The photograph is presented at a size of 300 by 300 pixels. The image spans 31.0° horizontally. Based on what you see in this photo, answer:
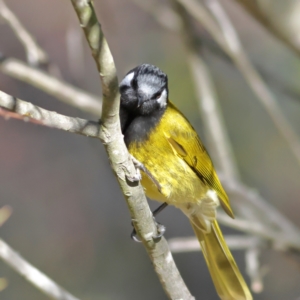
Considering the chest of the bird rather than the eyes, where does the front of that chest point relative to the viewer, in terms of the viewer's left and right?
facing the viewer and to the left of the viewer

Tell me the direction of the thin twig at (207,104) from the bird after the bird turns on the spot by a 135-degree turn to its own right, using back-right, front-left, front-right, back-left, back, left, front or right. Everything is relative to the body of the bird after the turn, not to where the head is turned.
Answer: front

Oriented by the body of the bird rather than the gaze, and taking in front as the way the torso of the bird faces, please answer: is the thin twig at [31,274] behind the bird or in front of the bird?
in front

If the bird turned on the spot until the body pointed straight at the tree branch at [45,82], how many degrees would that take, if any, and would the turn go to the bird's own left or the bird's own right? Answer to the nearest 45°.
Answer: approximately 45° to the bird's own right

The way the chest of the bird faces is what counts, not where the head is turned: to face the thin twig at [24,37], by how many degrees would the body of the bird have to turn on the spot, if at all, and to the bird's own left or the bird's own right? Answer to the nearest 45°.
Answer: approximately 45° to the bird's own right
